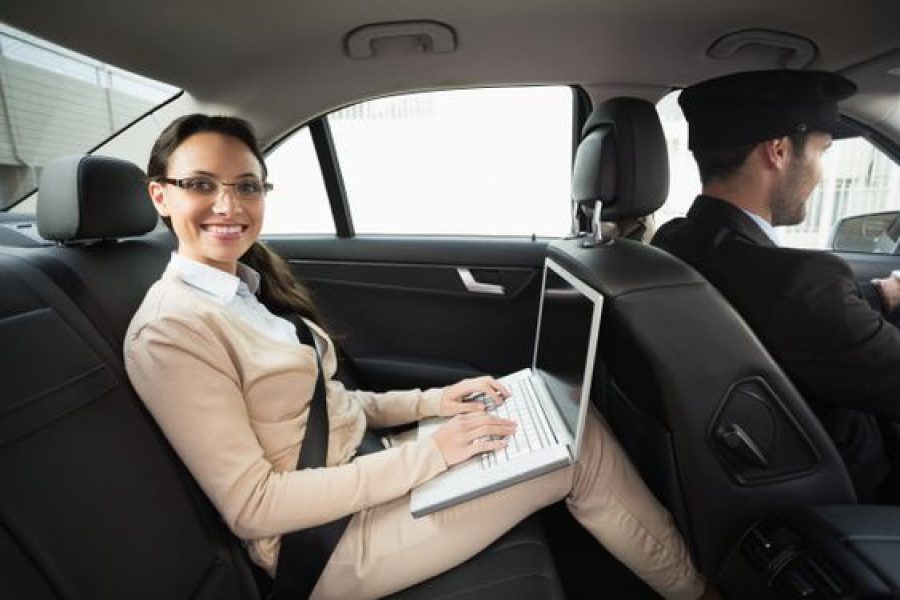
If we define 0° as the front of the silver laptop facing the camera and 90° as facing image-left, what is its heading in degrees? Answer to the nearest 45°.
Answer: approximately 45°

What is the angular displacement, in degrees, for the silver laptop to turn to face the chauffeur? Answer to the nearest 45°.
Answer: approximately 180°

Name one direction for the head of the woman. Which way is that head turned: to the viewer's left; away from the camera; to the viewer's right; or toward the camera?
toward the camera

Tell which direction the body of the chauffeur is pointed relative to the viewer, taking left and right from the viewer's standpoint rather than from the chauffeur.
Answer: facing away from the viewer and to the right of the viewer

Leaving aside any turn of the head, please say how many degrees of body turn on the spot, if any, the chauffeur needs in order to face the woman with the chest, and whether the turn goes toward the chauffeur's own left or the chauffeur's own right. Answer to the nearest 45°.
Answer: approximately 180°

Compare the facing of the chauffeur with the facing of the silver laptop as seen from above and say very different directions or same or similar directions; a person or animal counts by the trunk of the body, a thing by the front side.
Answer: very different directions

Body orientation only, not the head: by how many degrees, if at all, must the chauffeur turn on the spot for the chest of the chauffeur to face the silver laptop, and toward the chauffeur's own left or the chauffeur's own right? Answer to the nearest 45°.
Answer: approximately 180°
